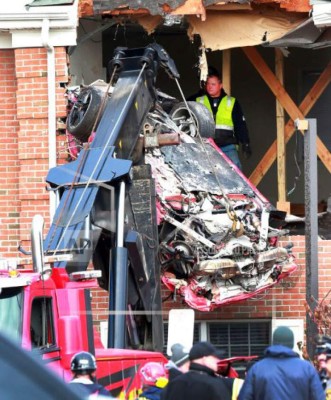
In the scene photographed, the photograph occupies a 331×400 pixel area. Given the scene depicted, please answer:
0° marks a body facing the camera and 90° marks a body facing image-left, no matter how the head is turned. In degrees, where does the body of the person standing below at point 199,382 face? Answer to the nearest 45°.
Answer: approximately 225°

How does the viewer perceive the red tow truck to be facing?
facing the viewer and to the left of the viewer

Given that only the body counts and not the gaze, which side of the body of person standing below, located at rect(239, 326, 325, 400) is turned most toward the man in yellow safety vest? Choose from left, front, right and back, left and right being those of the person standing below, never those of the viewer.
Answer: front

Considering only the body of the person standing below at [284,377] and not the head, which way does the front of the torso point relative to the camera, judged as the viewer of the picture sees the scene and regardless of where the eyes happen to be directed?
away from the camera

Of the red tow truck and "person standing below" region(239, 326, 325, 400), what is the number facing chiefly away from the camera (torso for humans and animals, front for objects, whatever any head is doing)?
1

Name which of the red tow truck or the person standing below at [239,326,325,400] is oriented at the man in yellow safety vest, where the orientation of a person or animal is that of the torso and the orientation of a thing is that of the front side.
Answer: the person standing below

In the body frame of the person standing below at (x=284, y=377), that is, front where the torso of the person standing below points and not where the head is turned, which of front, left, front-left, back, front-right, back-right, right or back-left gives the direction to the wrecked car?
front

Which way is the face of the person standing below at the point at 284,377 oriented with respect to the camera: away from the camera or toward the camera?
away from the camera

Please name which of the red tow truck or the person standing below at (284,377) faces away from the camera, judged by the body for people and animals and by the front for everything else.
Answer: the person standing below

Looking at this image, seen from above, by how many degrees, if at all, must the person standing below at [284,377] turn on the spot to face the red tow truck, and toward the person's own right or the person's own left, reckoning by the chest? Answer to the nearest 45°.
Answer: approximately 45° to the person's own left
